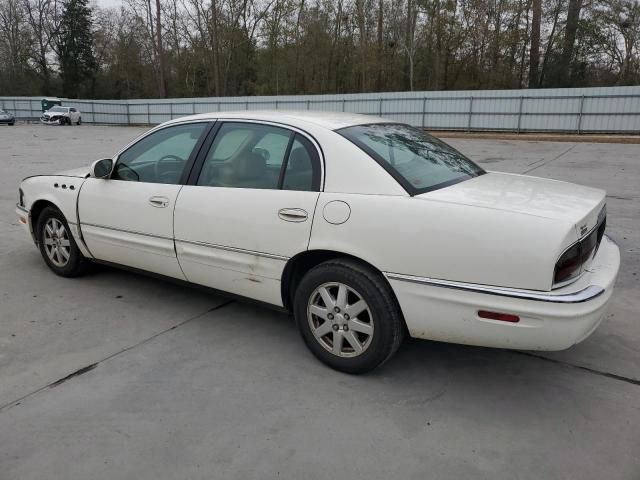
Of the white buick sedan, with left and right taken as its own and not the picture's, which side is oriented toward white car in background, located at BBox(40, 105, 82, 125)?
front

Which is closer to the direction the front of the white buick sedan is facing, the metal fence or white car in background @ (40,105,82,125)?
the white car in background

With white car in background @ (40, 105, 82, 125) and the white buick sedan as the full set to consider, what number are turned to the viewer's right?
0

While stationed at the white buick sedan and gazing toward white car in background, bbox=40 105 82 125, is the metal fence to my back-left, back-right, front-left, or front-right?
front-right

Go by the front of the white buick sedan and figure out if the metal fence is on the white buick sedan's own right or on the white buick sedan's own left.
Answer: on the white buick sedan's own right

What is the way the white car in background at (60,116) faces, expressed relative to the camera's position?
facing the viewer and to the left of the viewer

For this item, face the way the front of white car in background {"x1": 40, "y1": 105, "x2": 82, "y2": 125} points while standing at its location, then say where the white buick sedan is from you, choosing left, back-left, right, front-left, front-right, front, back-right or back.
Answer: front-left

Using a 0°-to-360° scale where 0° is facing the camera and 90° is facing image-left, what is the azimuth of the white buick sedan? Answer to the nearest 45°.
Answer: approximately 135°
